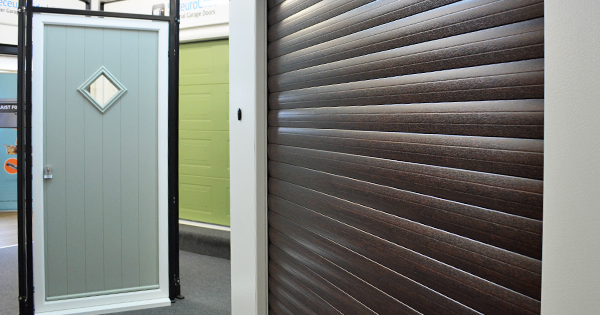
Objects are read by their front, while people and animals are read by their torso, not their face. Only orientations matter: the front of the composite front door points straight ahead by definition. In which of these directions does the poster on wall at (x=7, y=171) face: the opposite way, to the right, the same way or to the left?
the same way

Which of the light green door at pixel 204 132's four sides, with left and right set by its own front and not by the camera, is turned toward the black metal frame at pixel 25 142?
front

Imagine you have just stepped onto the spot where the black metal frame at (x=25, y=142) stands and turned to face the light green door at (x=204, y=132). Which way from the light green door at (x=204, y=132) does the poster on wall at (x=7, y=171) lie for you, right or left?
left

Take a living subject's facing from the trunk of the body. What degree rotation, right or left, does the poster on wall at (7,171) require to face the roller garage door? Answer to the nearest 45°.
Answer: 0° — it already faces it

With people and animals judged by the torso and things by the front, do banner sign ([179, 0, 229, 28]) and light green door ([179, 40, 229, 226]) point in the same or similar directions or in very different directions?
same or similar directions

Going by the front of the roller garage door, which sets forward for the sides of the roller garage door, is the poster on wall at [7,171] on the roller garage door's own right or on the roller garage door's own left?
on the roller garage door's own right

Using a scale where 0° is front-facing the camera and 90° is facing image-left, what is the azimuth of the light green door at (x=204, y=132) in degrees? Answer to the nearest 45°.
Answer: approximately 45°

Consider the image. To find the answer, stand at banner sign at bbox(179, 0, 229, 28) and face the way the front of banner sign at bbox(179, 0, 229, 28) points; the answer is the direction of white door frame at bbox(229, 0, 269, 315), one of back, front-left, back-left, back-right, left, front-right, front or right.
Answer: front-left

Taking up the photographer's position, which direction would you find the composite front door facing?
facing the viewer

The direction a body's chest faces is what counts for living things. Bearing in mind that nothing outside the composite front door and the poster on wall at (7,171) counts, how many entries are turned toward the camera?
2

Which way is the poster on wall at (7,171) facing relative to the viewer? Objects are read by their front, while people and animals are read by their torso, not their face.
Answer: toward the camera

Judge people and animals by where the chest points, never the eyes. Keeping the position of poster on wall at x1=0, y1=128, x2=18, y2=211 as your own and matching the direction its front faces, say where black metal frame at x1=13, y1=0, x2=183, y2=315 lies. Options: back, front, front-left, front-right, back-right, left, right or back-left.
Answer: front

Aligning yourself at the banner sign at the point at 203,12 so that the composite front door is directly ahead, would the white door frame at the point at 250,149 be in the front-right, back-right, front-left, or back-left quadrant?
front-left

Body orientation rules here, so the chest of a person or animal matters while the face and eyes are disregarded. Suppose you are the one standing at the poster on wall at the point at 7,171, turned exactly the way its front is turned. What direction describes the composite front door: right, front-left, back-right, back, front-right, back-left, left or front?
front

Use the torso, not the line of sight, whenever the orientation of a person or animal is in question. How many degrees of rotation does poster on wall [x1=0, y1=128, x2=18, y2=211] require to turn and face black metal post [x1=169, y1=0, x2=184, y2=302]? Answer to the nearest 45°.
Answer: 0° — it already faces it

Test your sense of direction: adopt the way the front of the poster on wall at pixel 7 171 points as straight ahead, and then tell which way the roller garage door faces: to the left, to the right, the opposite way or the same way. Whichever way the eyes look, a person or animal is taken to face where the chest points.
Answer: to the right
